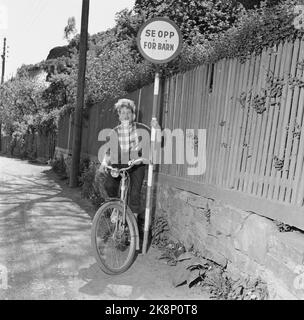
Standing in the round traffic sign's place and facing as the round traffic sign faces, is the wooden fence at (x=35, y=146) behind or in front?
behind

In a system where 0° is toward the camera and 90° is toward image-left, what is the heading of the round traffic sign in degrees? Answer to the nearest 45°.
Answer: approximately 0°

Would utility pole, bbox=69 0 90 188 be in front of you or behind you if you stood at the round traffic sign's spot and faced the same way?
behind

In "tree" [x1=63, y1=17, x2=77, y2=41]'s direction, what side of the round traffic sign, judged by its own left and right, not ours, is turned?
back

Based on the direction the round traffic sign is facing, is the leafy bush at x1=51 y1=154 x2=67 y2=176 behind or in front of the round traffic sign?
behind
